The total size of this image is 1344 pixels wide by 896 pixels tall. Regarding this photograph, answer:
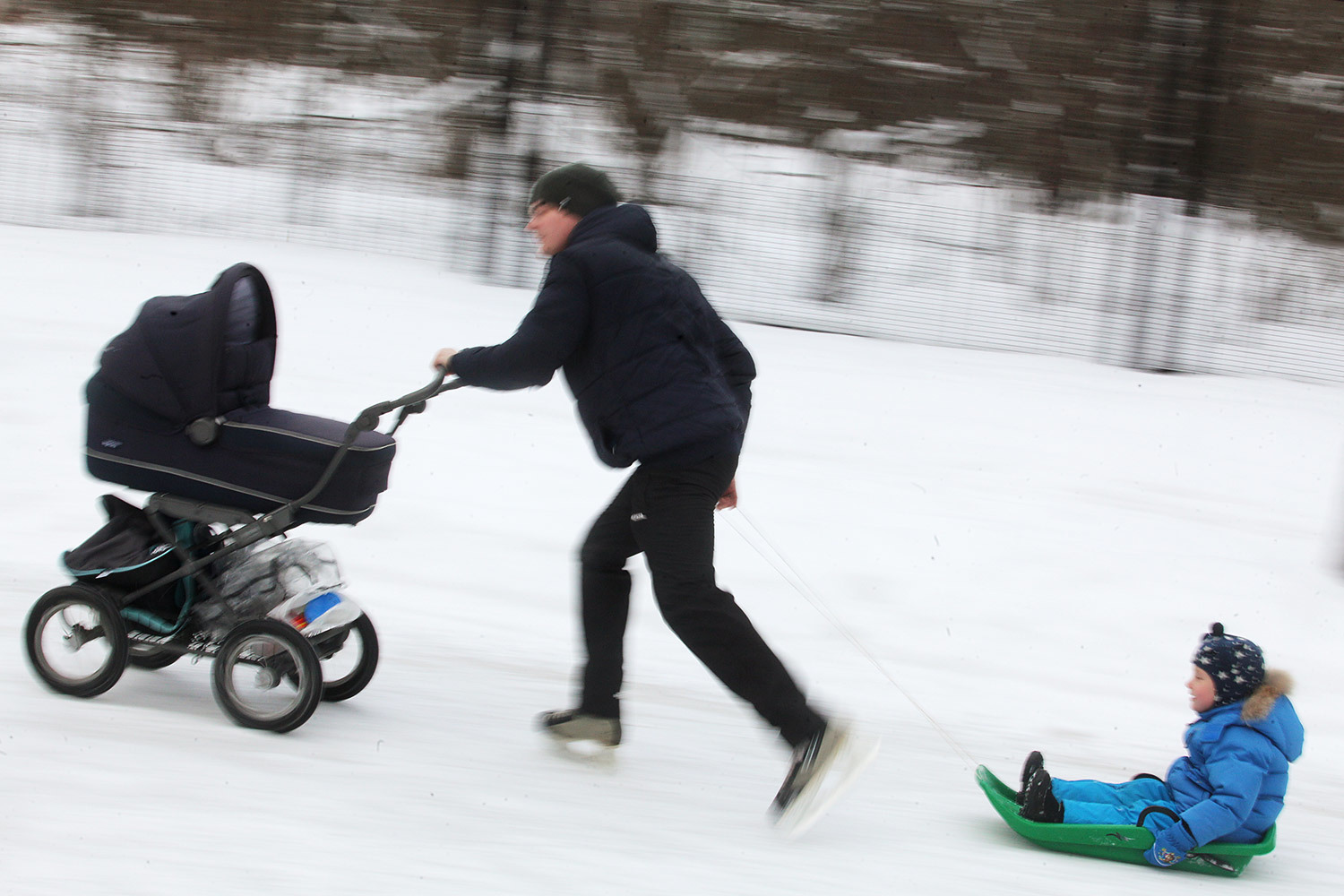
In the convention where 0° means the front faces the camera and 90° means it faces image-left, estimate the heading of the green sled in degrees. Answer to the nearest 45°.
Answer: approximately 90°

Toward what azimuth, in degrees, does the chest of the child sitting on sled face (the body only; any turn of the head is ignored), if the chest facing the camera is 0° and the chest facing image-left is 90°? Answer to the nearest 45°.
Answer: approximately 90°

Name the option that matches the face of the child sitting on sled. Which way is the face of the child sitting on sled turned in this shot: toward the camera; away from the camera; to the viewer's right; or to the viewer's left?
to the viewer's left
